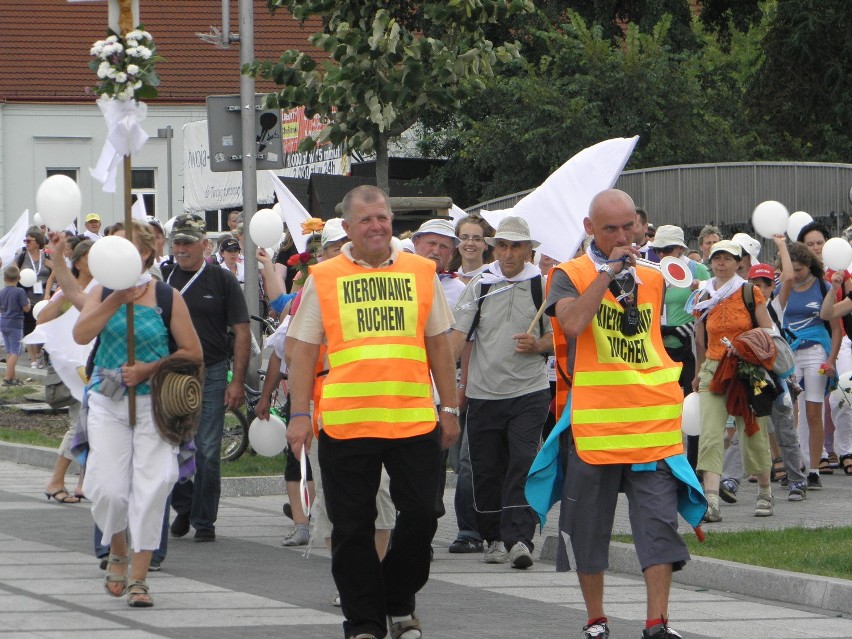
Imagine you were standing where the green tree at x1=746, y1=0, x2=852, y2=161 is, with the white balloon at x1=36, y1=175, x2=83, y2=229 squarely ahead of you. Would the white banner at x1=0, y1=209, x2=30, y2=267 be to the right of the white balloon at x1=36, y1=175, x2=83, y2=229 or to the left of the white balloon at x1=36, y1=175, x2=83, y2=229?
right

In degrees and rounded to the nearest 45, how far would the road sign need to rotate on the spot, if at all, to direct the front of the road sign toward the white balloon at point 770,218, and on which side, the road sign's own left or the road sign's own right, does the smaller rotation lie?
approximately 90° to the road sign's own right

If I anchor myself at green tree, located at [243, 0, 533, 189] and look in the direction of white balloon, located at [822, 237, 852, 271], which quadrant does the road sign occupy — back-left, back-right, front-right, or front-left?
back-right

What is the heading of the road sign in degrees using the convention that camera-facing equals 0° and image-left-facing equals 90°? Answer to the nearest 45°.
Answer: approximately 180°

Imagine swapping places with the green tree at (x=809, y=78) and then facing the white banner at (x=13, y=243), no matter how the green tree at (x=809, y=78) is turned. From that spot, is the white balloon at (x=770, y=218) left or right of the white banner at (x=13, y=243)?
left
